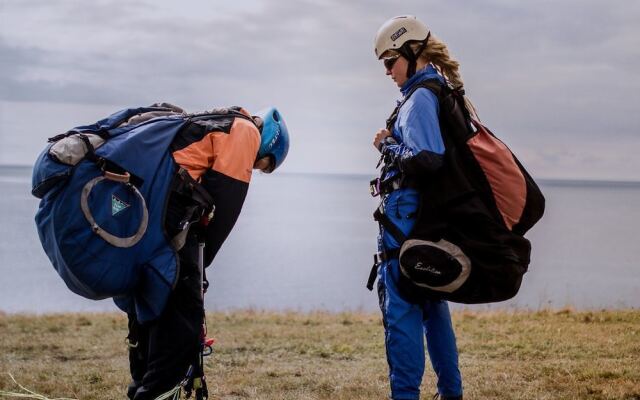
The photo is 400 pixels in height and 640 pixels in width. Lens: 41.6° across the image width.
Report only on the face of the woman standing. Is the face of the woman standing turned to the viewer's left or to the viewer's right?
to the viewer's left

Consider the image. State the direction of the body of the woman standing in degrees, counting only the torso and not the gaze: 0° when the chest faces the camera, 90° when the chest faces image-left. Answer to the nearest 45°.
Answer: approximately 90°
